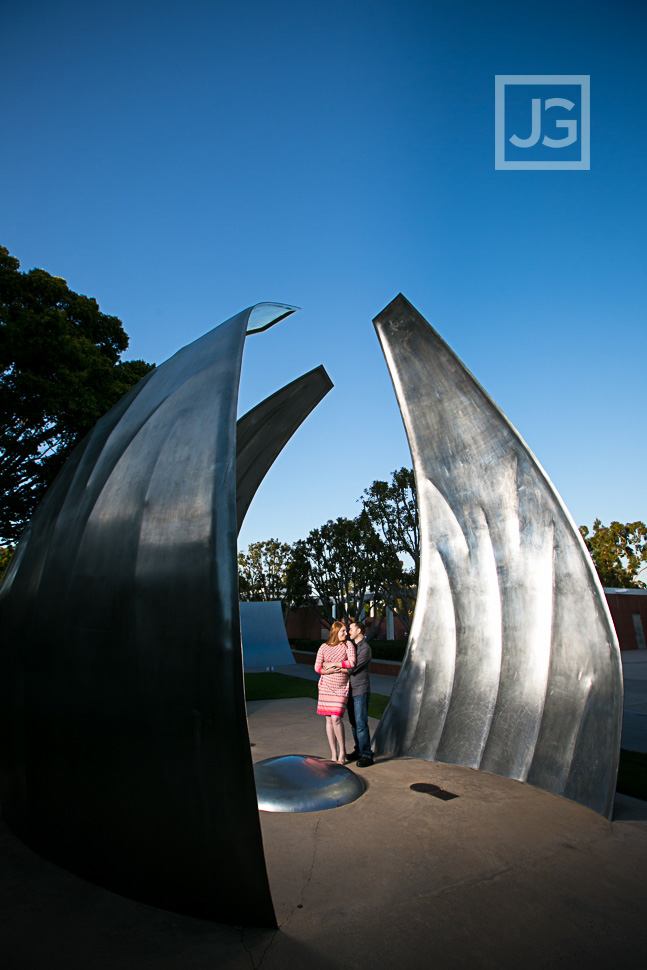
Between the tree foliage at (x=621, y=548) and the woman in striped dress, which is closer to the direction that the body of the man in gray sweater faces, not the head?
the woman in striped dress

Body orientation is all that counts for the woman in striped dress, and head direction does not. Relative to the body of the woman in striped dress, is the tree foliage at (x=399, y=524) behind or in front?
behind

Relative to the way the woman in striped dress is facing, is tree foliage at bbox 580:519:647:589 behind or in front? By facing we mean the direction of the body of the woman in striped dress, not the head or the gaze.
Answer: behind

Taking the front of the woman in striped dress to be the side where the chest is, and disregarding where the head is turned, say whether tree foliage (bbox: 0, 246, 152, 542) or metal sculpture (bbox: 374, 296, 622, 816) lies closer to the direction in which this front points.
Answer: the metal sculpture

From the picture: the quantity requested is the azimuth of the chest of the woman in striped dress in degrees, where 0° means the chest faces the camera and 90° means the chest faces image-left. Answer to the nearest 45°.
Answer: approximately 0°

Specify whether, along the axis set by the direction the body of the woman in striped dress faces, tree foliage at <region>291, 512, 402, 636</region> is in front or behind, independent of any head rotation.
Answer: behind

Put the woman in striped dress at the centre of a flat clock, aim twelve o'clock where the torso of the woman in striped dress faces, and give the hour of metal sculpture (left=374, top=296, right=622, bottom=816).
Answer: The metal sculpture is roughly at 9 o'clock from the woman in striped dress.

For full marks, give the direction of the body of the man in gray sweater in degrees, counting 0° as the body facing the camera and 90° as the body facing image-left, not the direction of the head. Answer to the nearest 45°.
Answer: approximately 90°

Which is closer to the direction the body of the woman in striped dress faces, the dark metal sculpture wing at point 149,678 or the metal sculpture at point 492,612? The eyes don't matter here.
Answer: the dark metal sculpture wing
